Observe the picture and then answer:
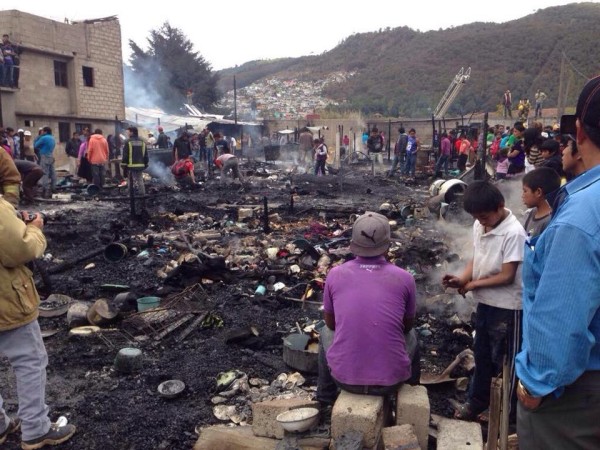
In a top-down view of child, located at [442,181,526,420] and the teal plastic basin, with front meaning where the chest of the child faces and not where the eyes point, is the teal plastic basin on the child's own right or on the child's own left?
on the child's own right

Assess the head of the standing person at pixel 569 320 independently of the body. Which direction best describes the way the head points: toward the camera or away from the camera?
away from the camera

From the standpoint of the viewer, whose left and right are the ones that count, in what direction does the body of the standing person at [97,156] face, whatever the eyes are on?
facing away from the viewer

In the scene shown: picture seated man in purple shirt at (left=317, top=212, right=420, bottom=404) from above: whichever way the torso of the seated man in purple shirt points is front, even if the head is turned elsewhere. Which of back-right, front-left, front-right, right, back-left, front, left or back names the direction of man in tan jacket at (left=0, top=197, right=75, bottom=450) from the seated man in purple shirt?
left

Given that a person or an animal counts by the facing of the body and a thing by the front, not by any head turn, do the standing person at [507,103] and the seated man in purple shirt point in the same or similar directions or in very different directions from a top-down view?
very different directions

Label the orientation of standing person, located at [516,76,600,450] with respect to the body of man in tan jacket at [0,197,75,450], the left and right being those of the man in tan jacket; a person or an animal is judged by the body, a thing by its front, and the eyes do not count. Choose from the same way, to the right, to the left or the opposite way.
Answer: to the left

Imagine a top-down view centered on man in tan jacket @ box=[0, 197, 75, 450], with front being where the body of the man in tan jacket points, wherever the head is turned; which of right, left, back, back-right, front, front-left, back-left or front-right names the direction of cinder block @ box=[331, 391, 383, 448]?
front-right

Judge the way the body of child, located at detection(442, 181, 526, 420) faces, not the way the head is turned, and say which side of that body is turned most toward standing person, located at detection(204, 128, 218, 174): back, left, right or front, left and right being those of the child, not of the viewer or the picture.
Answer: right

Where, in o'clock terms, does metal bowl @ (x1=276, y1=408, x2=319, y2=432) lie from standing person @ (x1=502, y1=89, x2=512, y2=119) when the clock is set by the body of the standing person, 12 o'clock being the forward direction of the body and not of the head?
The metal bowl is roughly at 12 o'clock from the standing person.

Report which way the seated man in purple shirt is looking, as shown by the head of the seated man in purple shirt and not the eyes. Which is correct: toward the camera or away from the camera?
away from the camera

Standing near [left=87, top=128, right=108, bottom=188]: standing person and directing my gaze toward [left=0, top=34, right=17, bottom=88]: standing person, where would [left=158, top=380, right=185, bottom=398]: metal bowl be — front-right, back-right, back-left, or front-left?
back-left

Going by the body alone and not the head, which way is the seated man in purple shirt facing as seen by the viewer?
away from the camera

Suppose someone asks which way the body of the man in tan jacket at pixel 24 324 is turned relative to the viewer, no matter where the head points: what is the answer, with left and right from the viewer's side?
facing to the right of the viewer
